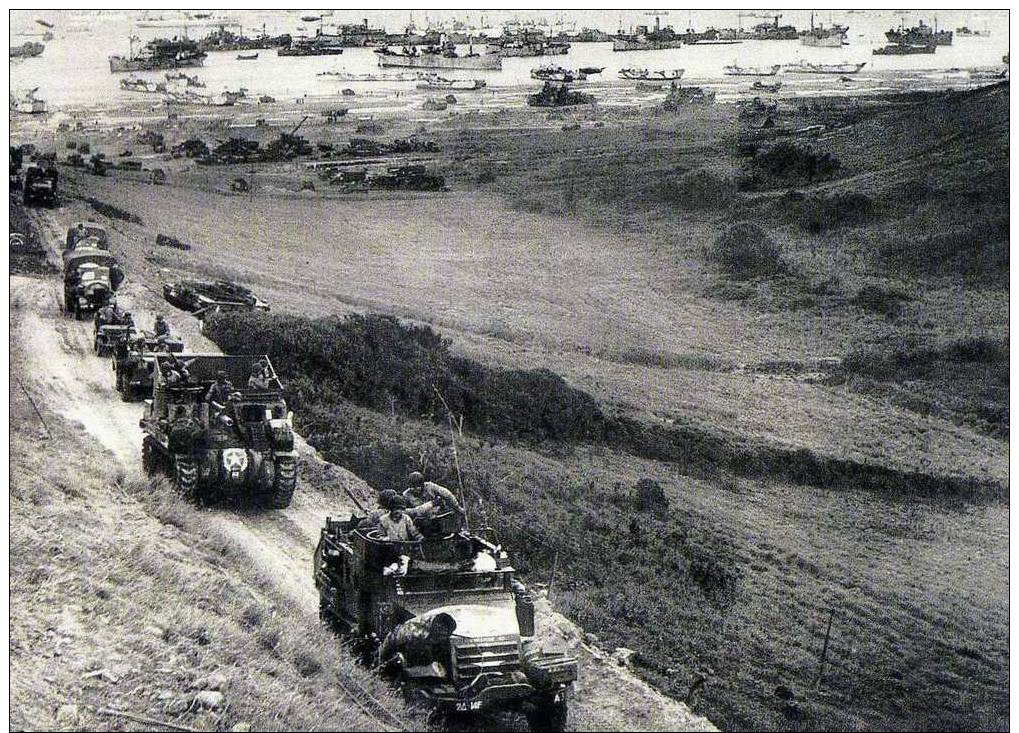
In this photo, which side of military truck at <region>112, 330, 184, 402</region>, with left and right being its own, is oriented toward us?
front

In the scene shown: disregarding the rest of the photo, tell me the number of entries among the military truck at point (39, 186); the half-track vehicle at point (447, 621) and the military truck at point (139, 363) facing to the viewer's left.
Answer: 0

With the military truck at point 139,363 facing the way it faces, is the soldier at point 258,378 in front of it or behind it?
in front

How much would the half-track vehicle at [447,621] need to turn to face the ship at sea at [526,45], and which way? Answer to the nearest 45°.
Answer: approximately 135° to its left

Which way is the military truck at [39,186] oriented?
toward the camera

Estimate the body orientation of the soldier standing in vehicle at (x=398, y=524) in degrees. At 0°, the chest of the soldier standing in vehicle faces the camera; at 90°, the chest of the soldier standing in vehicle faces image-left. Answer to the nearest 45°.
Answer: approximately 0°
